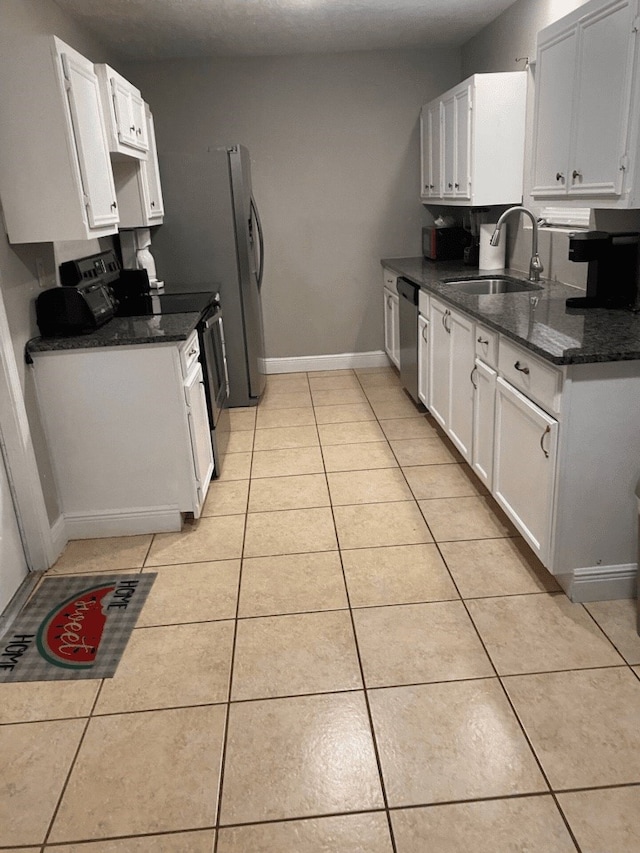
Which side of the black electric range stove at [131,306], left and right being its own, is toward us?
right

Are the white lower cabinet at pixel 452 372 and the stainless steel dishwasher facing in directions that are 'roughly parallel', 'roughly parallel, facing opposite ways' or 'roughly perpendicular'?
roughly parallel

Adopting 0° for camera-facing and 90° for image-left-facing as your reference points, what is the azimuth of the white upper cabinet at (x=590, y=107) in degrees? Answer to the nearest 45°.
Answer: approximately 45°

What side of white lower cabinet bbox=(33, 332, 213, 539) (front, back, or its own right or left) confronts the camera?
right

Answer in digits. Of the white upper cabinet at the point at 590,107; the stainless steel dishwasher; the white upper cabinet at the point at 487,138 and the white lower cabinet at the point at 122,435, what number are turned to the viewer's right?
1

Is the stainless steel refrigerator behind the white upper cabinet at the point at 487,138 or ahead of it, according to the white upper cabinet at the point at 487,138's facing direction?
ahead

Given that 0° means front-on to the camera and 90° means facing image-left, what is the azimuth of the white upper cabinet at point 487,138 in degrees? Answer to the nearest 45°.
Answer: approximately 90°

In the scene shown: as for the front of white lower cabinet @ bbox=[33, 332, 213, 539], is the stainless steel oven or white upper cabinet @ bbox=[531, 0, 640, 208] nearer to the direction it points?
the white upper cabinet

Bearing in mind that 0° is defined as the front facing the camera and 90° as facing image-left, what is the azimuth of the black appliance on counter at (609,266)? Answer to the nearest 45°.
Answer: approximately 90°

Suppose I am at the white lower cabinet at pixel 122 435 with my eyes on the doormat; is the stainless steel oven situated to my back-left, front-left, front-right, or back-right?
back-left

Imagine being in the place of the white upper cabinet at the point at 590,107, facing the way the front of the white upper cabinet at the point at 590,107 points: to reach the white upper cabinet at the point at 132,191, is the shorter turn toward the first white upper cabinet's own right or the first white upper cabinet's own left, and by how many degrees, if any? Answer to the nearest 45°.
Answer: approximately 45° to the first white upper cabinet's own right

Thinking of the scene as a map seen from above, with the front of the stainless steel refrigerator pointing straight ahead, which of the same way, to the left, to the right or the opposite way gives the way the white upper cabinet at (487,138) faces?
the opposite way

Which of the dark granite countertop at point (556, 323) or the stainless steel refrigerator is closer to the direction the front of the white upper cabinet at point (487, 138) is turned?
the stainless steel refrigerator

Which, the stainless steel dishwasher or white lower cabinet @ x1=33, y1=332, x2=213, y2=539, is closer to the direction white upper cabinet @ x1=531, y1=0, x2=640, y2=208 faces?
the white lower cabinet

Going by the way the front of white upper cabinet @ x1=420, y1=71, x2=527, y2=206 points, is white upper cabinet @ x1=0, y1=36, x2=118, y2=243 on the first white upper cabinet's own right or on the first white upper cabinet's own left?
on the first white upper cabinet's own left
